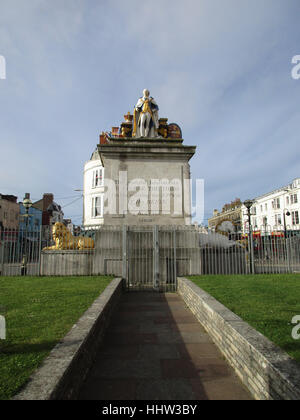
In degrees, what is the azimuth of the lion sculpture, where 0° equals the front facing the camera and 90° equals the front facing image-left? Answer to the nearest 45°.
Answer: approximately 90°

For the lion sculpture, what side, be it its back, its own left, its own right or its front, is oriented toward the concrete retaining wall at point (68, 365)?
left

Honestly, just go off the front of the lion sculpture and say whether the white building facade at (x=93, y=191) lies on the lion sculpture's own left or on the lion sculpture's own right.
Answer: on the lion sculpture's own right

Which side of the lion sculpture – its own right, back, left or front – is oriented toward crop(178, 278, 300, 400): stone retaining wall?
left
